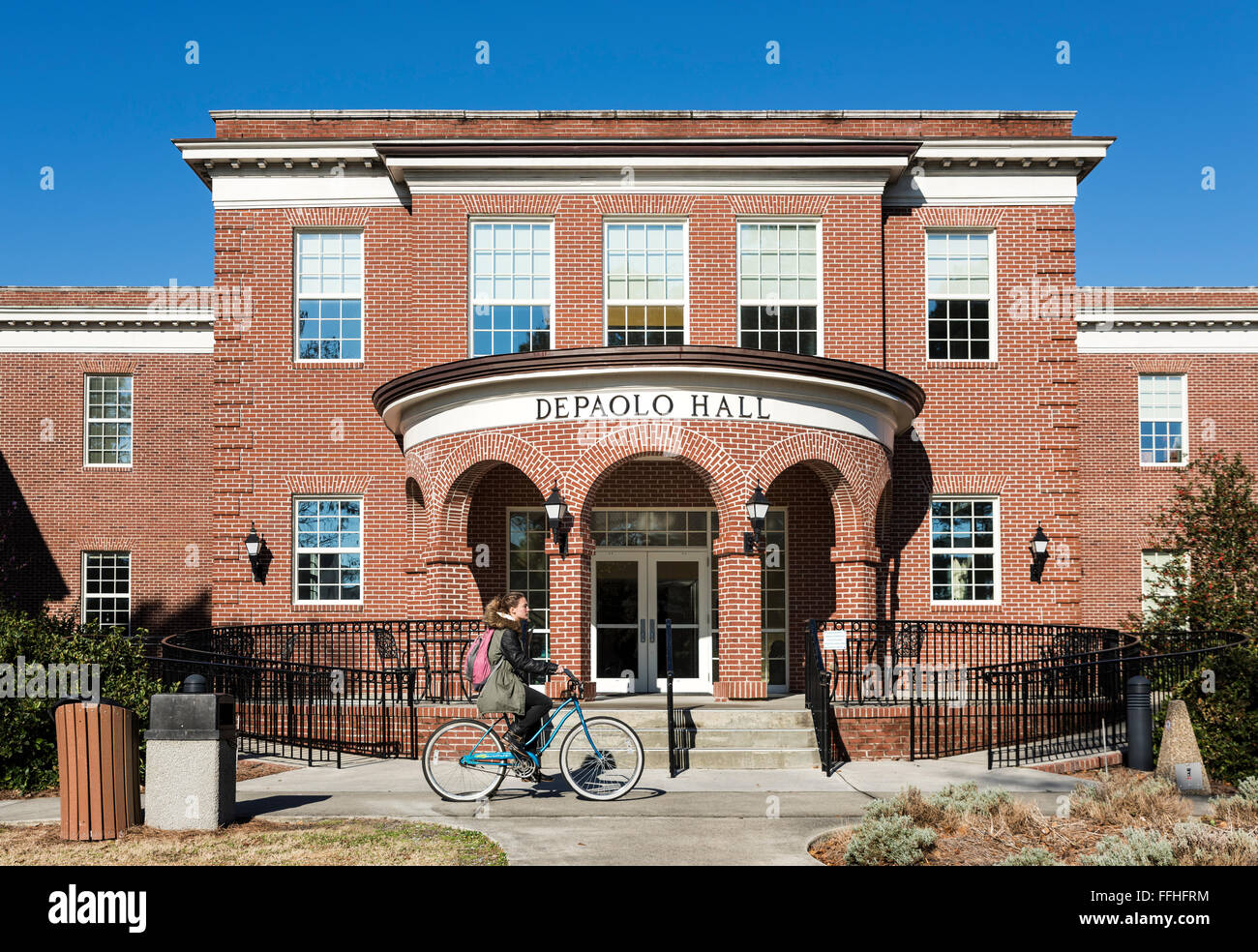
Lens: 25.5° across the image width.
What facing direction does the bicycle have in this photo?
to the viewer's right

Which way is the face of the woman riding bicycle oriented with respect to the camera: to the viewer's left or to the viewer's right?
to the viewer's right

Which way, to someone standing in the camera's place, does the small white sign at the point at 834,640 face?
facing the viewer

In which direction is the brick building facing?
toward the camera

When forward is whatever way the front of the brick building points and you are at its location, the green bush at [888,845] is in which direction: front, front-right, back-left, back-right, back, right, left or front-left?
front

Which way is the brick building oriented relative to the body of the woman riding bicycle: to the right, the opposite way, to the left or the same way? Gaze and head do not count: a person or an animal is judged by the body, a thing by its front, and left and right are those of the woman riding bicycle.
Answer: to the right

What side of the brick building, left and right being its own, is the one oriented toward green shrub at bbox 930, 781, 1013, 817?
front

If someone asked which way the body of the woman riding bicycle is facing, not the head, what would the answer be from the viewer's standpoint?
to the viewer's right

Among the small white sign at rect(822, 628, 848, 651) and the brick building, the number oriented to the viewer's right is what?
0

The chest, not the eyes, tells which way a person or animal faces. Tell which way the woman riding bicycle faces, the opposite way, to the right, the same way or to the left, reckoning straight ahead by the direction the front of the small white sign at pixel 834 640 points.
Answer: to the left

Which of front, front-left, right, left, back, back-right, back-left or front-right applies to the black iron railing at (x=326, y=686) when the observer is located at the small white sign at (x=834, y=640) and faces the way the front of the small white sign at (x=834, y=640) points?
right
